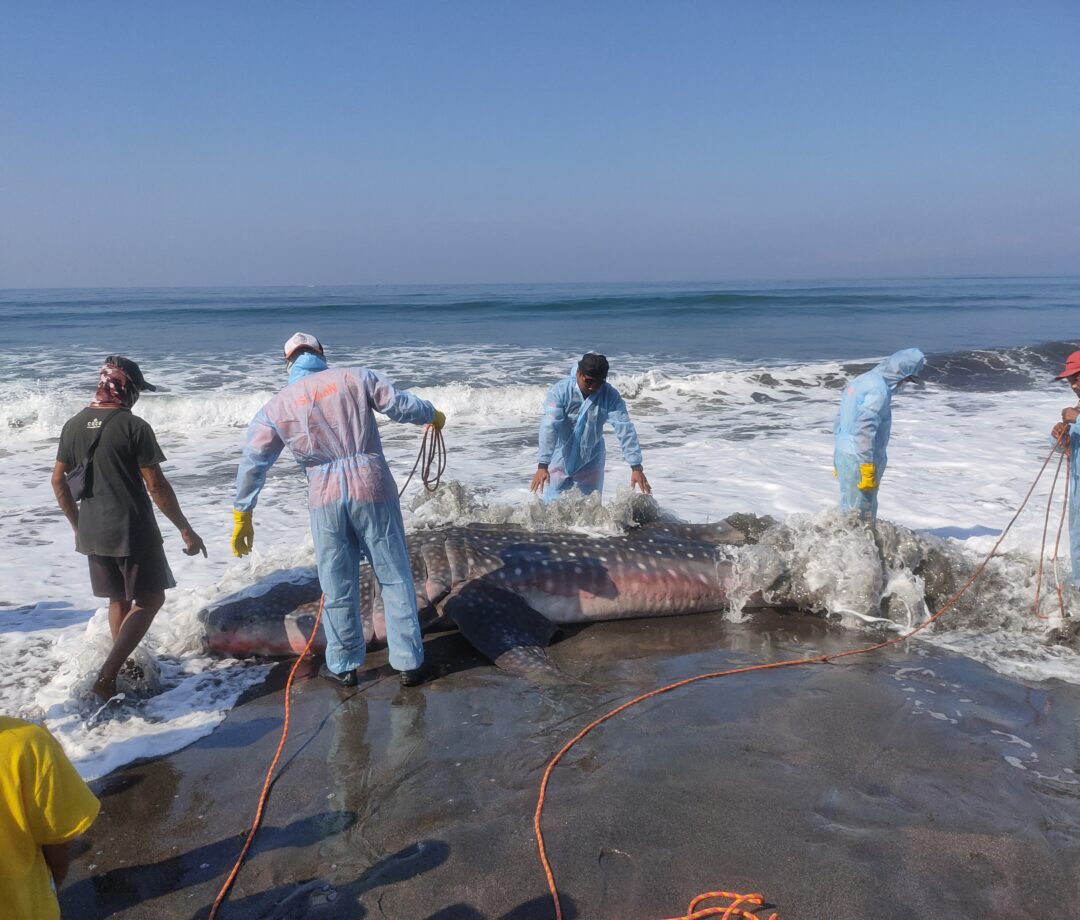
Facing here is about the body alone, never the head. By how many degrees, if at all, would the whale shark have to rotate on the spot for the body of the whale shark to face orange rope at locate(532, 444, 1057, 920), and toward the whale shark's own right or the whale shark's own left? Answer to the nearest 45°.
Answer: approximately 135° to the whale shark's own left

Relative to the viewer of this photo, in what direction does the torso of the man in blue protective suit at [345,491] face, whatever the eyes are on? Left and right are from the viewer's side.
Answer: facing away from the viewer

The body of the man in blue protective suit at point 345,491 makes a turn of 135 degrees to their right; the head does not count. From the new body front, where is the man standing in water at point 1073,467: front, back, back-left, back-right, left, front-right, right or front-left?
front-left

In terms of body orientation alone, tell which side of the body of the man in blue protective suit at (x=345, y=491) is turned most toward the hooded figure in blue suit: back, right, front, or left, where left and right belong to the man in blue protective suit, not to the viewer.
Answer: right

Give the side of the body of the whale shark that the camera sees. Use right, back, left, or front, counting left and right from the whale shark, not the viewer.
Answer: left

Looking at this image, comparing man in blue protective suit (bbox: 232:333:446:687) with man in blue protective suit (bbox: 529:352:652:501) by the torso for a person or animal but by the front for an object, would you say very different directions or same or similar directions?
very different directions

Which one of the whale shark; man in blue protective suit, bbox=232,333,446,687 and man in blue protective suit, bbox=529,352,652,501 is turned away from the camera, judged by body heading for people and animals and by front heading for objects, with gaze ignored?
man in blue protective suit, bbox=232,333,446,687
